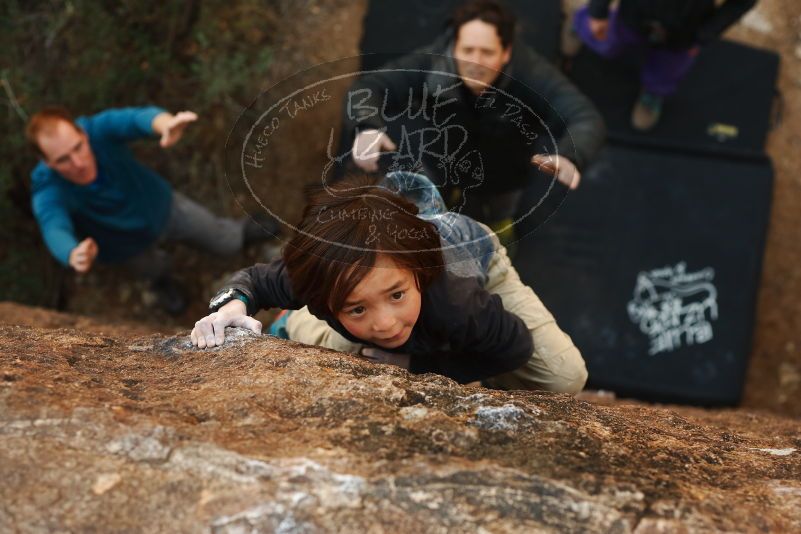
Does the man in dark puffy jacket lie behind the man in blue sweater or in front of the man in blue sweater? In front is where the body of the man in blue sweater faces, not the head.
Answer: in front

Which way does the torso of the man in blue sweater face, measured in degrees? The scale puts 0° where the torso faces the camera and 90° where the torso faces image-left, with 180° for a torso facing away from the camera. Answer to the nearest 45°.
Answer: approximately 315°

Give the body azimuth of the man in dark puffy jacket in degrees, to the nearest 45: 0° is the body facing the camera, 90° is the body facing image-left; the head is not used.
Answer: approximately 0°

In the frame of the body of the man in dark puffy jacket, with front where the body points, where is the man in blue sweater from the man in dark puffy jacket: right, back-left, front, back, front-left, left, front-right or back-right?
back-right
